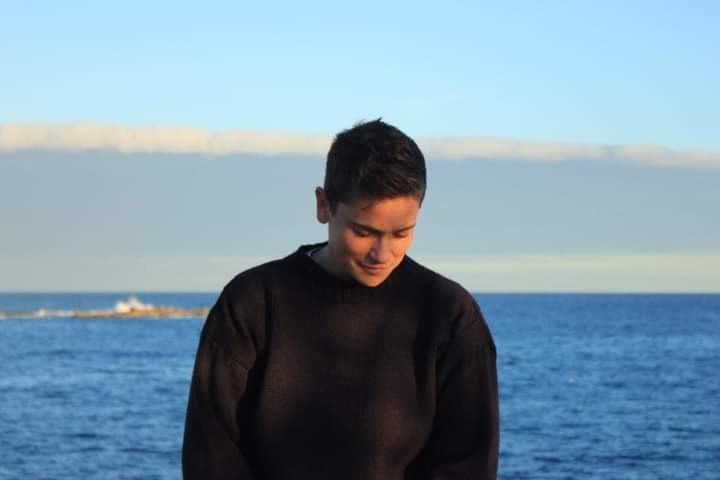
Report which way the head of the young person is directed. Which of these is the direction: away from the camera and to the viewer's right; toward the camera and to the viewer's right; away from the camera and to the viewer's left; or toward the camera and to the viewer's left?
toward the camera and to the viewer's right

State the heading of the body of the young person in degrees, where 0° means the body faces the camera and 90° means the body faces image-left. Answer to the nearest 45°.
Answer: approximately 0°
